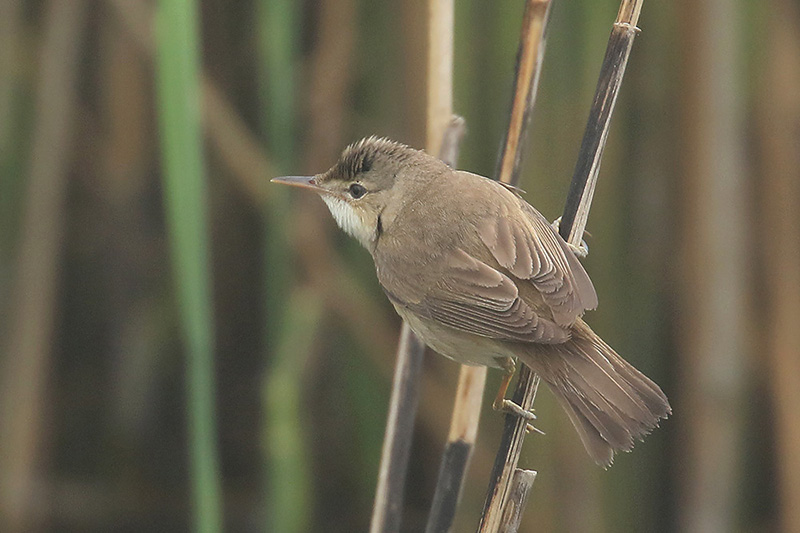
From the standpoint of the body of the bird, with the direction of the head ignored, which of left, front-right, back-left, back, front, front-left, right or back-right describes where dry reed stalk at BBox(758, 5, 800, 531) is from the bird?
right

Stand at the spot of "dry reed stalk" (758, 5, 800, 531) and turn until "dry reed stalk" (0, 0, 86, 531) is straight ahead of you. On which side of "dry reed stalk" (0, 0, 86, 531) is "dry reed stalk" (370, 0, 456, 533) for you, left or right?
left

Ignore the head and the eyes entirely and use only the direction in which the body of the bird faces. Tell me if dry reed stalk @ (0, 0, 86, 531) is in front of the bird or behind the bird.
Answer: in front

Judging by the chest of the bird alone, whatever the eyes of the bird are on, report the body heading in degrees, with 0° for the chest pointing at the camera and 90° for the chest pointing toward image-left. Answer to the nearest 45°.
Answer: approximately 135°
